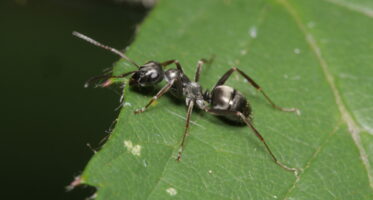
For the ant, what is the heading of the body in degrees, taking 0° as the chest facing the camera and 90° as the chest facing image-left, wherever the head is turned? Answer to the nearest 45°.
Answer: approximately 90°
